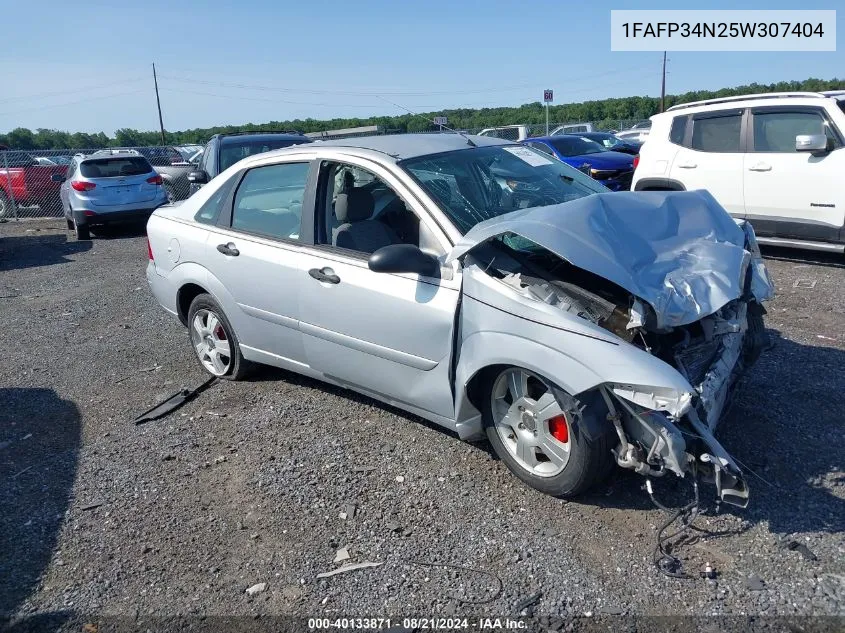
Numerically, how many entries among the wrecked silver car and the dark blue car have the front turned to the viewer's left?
0

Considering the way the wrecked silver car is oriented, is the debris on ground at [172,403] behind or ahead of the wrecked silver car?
behind

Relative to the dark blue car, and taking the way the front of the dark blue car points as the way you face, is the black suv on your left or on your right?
on your right

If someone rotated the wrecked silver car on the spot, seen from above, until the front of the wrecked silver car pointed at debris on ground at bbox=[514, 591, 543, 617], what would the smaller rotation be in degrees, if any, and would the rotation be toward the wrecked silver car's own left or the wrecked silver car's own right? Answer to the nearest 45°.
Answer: approximately 45° to the wrecked silver car's own right

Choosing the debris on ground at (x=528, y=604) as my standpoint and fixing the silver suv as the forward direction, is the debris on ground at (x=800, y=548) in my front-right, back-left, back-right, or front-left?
back-right

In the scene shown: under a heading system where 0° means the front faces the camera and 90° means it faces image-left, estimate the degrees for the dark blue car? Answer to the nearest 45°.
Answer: approximately 315°

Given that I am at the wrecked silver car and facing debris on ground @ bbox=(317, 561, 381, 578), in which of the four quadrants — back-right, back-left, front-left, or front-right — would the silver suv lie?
back-right

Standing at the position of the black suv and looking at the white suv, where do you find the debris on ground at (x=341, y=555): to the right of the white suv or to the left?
right

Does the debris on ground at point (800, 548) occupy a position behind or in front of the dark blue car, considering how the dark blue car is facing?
in front

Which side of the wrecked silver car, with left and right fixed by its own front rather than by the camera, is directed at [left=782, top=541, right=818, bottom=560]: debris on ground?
front

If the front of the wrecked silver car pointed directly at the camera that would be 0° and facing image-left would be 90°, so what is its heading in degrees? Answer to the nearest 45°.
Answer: approximately 315°

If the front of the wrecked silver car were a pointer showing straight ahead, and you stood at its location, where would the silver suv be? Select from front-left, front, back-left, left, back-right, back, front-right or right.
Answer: back

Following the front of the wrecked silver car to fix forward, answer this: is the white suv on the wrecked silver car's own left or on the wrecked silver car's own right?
on the wrecked silver car's own left

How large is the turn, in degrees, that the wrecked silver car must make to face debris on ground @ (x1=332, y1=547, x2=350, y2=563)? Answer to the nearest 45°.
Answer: approximately 90° to its right

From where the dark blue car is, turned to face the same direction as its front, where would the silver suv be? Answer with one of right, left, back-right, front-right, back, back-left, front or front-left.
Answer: back-right
